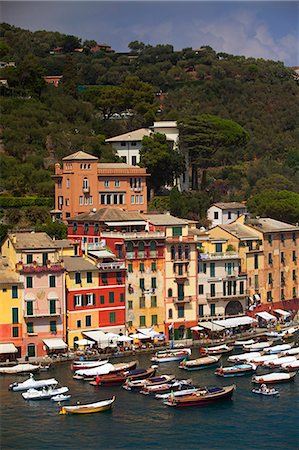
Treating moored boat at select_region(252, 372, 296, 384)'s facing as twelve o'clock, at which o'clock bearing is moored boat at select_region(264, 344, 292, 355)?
moored boat at select_region(264, 344, 292, 355) is roughly at 9 o'clock from moored boat at select_region(252, 372, 296, 384).

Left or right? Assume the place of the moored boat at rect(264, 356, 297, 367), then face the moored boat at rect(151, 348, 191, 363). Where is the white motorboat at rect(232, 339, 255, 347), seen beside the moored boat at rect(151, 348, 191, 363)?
right

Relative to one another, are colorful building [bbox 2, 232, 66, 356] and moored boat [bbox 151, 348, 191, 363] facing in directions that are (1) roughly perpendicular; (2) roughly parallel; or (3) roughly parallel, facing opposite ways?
roughly perpendicular

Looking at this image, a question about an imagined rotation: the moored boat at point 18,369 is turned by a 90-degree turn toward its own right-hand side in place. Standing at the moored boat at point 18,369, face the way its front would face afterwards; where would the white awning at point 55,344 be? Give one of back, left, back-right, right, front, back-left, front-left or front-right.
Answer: back-left

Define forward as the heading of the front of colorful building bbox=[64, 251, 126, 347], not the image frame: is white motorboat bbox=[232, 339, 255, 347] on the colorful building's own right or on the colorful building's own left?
on the colorful building's own left

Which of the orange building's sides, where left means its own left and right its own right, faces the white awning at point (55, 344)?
front
